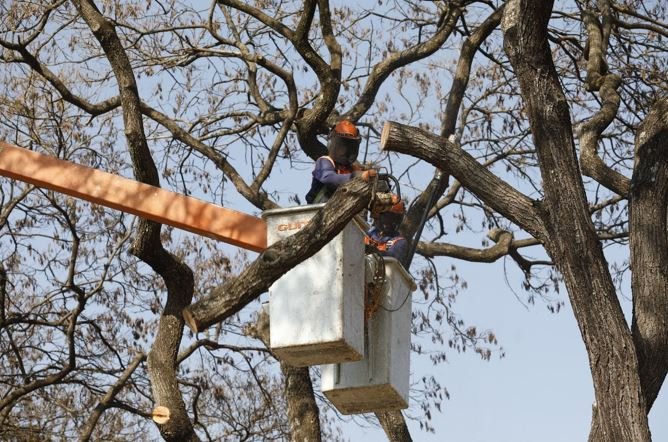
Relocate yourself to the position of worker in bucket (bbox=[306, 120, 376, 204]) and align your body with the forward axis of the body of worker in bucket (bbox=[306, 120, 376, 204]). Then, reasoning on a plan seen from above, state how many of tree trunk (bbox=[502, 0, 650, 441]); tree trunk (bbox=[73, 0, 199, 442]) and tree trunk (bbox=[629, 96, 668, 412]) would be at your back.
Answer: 1

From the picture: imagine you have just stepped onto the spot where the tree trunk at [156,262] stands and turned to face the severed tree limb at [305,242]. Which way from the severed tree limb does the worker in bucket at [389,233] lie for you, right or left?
left

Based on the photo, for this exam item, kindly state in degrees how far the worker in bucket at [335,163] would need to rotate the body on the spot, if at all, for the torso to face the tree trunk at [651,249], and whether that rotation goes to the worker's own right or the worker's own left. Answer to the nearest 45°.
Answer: approximately 45° to the worker's own left

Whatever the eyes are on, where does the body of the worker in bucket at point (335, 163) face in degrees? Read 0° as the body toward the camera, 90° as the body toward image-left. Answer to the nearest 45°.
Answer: approximately 315°

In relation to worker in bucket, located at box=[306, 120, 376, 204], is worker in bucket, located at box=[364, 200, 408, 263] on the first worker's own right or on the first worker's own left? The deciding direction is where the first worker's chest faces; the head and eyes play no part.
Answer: on the first worker's own left
